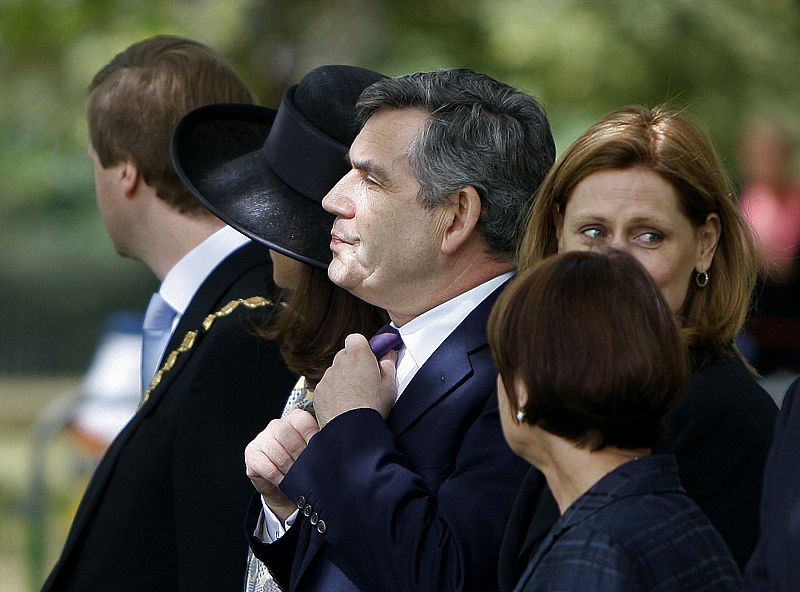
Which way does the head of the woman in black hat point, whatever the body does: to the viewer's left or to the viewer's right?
to the viewer's left

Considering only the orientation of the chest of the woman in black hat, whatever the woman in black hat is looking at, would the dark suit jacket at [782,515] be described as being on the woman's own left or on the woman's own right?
on the woman's own left

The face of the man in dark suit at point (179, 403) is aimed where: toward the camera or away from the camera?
away from the camera

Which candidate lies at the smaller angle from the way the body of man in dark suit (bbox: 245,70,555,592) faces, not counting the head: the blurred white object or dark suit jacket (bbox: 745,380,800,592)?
the blurred white object

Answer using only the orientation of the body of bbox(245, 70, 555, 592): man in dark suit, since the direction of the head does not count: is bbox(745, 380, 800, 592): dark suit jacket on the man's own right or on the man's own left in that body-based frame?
on the man's own left

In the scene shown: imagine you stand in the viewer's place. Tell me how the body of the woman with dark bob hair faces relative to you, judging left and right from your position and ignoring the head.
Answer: facing away from the viewer and to the left of the viewer

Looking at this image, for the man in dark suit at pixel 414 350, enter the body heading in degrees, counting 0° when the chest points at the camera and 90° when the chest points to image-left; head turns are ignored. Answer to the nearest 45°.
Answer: approximately 90°

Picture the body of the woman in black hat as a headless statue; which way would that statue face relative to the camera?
to the viewer's left

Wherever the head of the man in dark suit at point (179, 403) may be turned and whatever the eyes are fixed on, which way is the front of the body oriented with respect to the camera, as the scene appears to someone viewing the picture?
to the viewer's left
